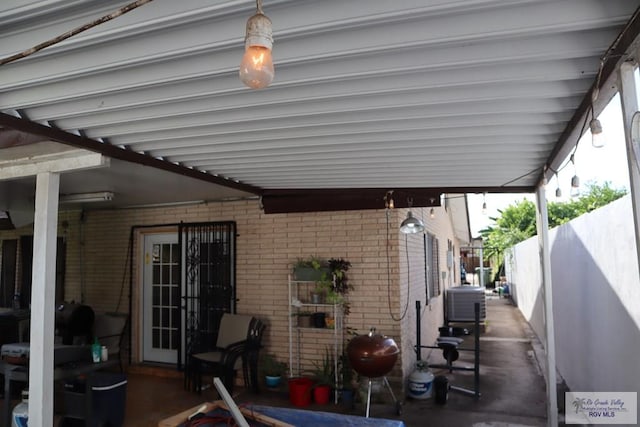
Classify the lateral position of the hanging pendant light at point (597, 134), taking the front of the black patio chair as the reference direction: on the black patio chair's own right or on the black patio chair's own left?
on the black patio chair's own left

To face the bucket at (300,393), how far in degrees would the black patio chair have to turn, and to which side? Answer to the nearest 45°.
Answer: approximately 90° to its left

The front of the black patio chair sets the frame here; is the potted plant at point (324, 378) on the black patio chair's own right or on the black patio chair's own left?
on the black patio chair's own left

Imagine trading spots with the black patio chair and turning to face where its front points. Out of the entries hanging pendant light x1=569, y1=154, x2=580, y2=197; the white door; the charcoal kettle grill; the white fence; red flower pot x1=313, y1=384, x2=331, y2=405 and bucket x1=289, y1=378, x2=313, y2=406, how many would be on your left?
5

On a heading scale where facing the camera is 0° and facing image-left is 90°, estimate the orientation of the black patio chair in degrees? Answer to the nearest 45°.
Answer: approximately 45°

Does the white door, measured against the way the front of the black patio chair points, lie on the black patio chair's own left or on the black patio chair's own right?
on the black patio chair's own right

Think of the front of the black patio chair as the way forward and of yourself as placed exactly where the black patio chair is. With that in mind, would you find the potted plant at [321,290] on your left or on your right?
on your left

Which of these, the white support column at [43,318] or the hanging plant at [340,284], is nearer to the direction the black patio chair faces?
the white support column

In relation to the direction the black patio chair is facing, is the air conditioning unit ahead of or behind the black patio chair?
behind

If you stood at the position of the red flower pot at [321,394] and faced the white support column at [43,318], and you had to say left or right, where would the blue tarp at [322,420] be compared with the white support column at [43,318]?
left

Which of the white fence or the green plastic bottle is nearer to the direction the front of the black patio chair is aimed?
the green plastic bottle
